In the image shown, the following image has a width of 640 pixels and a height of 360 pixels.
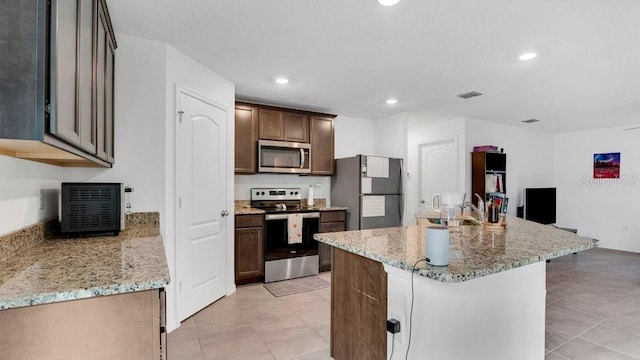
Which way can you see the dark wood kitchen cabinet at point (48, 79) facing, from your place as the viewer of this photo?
facing to the right of the viewer

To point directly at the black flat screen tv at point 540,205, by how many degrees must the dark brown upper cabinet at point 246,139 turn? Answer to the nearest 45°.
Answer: approximately 90° to its left

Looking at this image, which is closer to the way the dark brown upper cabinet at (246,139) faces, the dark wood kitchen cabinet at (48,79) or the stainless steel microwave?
the dark wood kitchen cabinet

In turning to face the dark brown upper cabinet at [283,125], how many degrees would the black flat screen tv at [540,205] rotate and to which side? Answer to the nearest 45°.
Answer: approximately 90° to its right

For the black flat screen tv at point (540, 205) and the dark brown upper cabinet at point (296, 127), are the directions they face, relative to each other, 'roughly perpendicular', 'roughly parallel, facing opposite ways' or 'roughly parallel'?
roughly parallel

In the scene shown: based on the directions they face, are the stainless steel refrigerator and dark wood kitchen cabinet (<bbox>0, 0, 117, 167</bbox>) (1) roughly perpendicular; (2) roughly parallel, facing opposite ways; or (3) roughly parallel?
roughly perpendicular

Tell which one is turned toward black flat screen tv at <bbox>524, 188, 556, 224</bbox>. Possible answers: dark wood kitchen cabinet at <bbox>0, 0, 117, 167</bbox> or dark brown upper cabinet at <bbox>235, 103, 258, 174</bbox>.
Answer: the dark wood kitchen cabinet

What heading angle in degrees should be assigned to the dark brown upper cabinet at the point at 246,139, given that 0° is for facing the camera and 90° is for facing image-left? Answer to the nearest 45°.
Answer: approximately 0°
